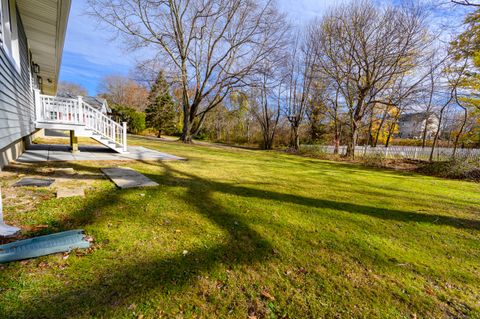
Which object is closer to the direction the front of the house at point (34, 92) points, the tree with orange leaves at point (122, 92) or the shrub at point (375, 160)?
the shrub

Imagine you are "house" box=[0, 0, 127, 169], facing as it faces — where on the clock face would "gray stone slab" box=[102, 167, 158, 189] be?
The gray stone slab is roughly at 2 o'clock from the house.

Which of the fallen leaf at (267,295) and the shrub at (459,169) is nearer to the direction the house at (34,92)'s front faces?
the shrub

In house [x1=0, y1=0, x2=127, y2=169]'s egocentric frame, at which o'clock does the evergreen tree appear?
The evergreen tree is roughly at 10 o'clock from the house.

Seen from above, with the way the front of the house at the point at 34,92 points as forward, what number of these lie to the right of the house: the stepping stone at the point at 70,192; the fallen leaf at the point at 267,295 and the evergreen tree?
2

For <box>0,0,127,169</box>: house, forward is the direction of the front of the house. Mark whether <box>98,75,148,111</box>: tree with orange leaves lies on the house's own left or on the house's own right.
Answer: on the house's own left

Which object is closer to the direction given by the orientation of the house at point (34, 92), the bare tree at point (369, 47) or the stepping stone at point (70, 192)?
the bare tree

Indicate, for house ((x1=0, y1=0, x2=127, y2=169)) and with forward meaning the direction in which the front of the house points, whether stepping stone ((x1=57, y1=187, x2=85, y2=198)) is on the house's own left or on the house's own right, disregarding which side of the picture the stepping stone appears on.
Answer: on the house's own right

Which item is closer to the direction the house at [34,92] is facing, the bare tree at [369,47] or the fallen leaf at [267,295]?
the bare tree

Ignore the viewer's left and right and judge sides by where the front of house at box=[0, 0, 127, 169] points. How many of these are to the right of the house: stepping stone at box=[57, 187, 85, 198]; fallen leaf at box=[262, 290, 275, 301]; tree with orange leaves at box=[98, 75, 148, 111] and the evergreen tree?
2

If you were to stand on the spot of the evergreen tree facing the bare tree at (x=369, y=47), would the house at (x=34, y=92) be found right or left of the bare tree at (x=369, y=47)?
right

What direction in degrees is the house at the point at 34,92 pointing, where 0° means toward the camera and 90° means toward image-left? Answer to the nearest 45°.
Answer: approximately 270°

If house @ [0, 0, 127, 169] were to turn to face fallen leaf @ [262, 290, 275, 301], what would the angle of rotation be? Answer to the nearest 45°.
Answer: approximately 90° to its right
